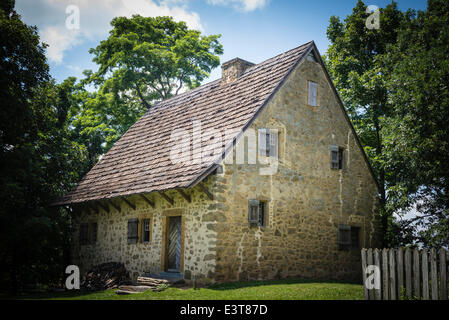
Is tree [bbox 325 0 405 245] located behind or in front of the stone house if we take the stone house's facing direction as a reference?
behind

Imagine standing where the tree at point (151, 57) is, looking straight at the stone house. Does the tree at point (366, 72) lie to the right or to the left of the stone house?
left

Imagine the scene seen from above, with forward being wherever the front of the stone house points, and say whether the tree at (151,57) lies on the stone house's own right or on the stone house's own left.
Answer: on the stone house's own right

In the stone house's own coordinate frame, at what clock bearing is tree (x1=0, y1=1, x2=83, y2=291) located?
The tree is roughly at 2 o'clock from the stone house.

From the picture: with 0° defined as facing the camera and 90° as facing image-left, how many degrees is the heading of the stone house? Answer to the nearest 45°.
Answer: approximately 45°
